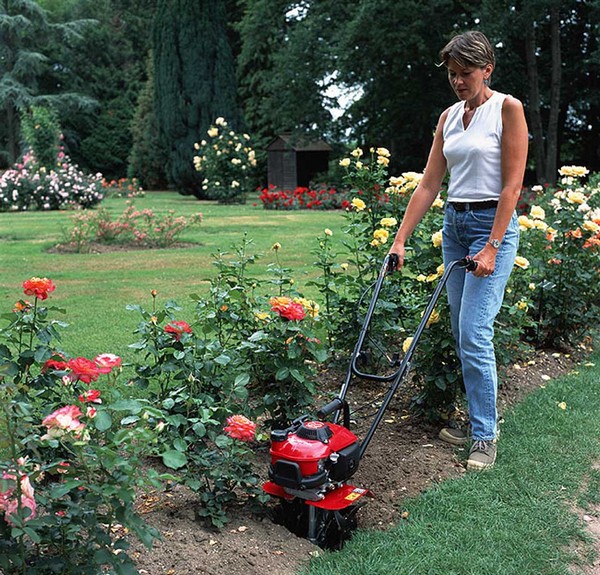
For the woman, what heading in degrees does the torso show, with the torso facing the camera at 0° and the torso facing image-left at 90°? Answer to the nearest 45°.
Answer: approximately 45°

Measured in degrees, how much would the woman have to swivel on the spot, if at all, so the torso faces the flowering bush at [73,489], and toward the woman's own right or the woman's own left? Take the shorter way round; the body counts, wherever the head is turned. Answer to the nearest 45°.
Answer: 0° — they already face it

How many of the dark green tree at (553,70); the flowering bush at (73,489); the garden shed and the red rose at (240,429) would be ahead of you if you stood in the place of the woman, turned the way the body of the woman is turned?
2

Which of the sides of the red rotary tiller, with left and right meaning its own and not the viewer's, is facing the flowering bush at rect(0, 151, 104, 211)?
right

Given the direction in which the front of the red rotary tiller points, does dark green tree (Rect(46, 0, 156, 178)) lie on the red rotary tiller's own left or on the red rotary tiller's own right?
on the red rotary tiller's own right

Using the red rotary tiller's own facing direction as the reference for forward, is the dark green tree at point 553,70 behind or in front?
behind

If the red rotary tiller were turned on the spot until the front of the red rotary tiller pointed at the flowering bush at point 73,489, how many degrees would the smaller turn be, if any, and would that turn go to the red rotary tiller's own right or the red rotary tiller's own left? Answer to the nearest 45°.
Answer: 0° — it already faces it

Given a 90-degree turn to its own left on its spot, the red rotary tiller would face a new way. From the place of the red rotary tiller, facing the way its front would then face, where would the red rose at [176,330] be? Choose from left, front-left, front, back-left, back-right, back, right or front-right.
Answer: back

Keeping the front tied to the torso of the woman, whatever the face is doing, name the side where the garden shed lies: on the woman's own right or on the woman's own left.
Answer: on the woman's own right

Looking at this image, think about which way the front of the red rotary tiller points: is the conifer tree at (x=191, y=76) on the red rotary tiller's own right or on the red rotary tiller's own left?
on the red rotary tiller's own right

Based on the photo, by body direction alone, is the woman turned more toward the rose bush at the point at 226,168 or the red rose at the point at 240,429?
the red rose

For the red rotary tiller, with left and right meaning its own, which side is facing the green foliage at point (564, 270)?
back

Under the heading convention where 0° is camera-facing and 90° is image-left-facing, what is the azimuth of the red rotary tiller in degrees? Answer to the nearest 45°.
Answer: approximately 45°
